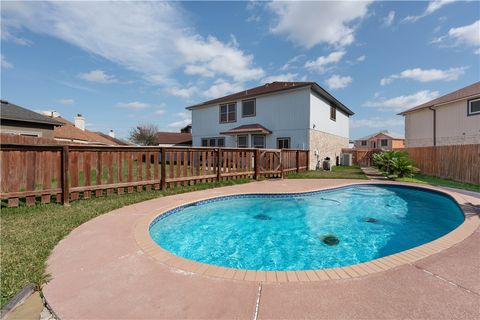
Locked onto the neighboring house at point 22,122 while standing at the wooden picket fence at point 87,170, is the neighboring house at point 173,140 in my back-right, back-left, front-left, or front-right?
front-right

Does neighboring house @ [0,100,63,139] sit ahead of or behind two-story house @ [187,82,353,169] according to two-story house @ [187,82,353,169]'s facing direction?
behind

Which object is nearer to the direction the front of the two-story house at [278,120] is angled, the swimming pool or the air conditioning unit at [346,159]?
the air conditioning unit

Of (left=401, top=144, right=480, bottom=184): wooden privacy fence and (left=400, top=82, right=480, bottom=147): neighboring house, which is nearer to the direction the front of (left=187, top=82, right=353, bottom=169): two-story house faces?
the neighboring house

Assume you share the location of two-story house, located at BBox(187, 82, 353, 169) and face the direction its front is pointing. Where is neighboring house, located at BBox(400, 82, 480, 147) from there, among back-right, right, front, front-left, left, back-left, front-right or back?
front-right

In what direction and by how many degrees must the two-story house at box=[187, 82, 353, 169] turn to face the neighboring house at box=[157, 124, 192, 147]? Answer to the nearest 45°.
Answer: approximately 90° to its left

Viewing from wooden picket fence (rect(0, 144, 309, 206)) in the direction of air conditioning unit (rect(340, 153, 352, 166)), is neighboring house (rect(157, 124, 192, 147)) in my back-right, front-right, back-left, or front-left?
front-left

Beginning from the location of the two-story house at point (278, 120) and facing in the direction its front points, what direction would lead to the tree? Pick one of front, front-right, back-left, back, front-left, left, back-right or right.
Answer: left

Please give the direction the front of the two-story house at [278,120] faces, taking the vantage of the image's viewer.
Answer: facing away from the viewer and to the right of the viewer

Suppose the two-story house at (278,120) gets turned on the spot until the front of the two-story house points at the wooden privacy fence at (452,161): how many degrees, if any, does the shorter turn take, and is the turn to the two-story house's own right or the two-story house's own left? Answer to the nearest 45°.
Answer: approximately 90° to the two-story house's own right

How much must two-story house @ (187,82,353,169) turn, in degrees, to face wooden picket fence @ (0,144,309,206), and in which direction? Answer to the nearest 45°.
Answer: approximately 180°

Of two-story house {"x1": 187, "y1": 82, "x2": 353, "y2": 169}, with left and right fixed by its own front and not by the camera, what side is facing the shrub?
right
